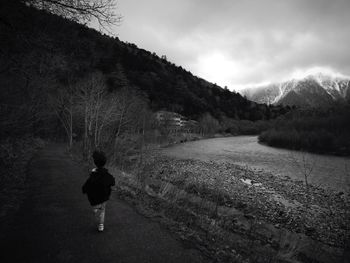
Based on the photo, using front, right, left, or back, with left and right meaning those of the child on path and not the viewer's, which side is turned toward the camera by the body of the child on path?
back
